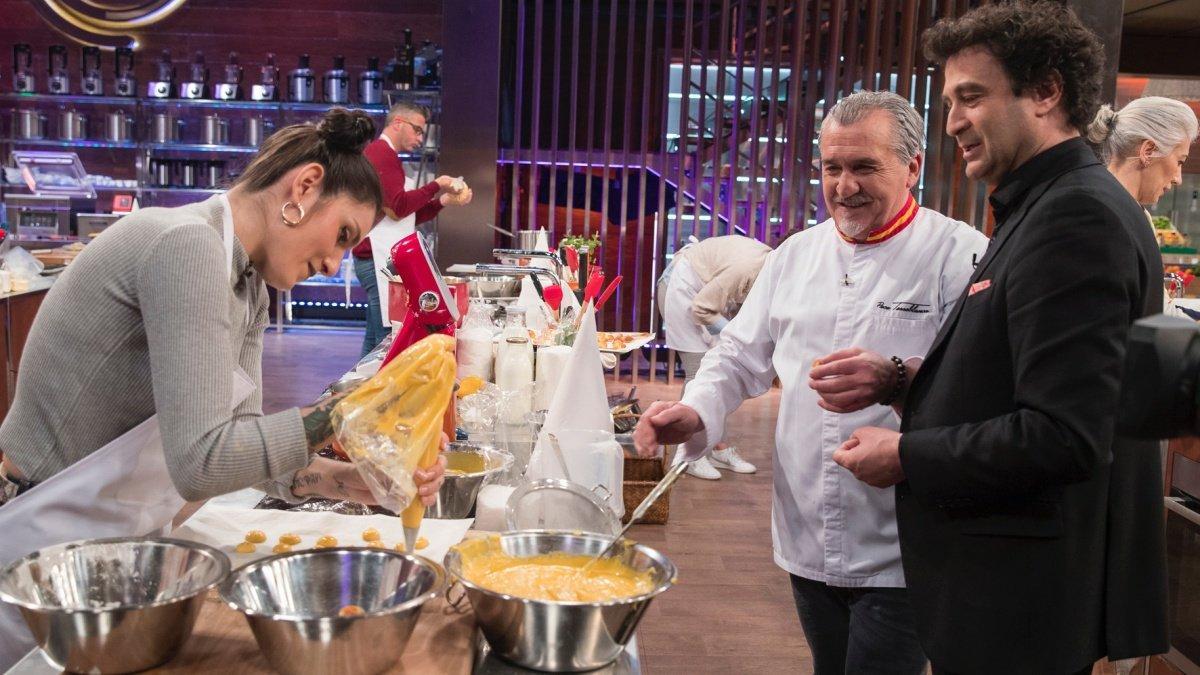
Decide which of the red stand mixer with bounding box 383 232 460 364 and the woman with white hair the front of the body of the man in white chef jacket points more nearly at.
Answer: the red stand mixer

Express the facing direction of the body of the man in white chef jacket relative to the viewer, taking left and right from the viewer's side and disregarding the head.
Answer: facing the viewer and to the left of the viewer

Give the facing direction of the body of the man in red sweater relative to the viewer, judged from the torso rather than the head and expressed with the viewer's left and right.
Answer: facing to the right of the viewer

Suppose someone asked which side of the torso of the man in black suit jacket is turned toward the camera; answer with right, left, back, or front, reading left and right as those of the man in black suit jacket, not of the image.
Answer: left

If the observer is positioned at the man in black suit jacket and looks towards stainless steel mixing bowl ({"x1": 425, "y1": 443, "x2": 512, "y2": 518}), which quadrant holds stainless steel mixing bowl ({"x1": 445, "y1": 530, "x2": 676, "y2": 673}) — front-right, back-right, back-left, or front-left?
front-left

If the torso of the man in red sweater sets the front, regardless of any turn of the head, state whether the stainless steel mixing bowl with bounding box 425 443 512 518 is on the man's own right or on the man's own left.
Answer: on the man's own right

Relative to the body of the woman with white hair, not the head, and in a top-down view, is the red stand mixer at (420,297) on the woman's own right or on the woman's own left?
on the woman's own right

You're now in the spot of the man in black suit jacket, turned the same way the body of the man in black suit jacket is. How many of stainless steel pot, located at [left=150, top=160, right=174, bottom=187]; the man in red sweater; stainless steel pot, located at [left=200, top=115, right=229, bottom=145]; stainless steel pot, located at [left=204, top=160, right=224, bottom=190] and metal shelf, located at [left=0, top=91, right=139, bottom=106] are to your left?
0

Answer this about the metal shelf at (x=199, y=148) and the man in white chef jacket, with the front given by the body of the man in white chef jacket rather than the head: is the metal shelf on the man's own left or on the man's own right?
on the man's own right
